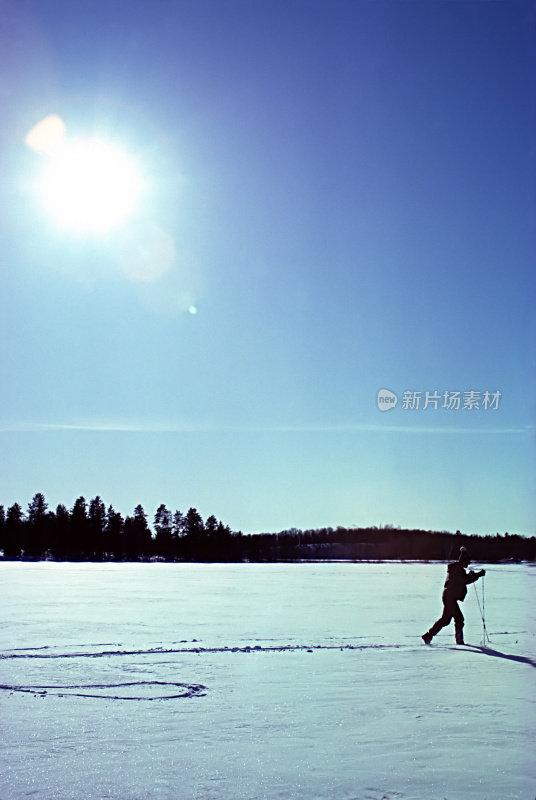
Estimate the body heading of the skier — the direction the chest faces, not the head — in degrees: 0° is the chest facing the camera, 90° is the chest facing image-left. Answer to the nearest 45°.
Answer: approximately 270°
